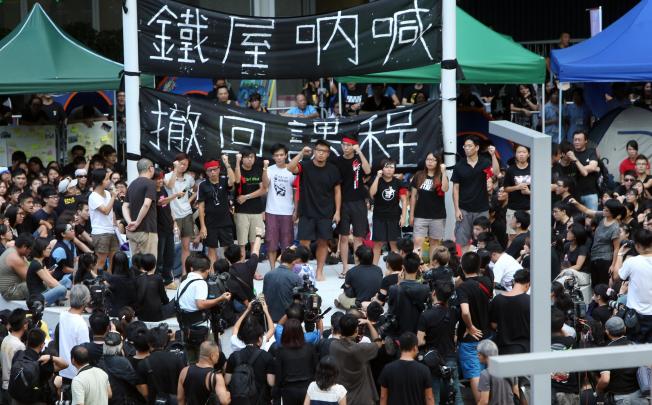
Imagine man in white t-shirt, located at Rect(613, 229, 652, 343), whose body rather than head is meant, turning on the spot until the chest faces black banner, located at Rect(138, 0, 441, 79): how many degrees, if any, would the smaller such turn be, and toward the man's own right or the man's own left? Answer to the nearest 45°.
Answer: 0° — they already face it

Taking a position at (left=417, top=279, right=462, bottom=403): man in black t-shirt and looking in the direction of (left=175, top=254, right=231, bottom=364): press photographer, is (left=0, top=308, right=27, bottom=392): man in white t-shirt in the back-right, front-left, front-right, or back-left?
front-left

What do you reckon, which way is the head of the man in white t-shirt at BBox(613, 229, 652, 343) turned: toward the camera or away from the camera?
away from the camera

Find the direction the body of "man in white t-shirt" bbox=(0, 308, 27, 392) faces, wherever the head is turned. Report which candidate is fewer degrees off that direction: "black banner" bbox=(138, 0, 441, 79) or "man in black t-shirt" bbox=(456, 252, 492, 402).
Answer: the black banner

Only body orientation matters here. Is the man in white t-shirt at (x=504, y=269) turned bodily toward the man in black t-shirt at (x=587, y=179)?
no

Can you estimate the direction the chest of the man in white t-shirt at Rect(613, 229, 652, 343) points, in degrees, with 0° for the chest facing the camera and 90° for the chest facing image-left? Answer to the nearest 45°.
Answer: approximately 135°

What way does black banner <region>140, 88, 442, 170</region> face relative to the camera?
toward the camera

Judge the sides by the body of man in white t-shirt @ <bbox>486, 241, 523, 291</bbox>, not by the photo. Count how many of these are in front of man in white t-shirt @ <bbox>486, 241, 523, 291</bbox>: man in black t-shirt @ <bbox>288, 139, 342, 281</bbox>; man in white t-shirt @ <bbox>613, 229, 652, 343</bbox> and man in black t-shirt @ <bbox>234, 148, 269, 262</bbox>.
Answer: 2

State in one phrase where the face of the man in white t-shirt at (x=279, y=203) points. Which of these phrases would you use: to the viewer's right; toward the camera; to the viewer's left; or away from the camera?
toward the camera

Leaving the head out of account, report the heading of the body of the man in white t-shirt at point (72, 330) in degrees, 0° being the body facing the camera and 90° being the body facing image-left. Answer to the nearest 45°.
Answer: approximately 225°

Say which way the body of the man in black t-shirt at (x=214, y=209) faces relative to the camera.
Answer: toward the camera

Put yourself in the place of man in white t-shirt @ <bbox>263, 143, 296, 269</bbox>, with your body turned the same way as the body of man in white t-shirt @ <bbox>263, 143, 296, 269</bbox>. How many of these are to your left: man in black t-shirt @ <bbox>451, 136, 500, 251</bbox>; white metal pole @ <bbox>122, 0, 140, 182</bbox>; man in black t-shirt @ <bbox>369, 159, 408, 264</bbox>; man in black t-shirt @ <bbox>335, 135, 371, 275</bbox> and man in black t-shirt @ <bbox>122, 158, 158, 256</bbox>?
3

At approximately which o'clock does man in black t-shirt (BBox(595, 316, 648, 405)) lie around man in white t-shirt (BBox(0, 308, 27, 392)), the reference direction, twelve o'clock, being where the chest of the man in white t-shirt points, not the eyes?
The man in black t-shirt is roughly at 2 o'clock from the man in white t-shirt.

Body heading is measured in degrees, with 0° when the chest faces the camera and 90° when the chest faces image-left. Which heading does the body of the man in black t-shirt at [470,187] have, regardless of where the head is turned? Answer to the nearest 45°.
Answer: approximately 0°

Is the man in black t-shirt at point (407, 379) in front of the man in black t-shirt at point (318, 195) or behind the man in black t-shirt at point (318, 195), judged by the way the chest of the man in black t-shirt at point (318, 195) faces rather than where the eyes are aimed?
in front

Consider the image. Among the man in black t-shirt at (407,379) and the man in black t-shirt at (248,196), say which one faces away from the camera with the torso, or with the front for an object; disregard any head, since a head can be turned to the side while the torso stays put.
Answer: the man in black t-shirt at (407,379)
